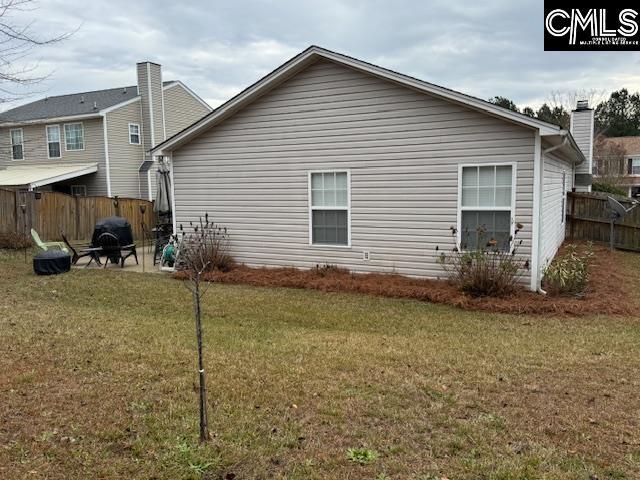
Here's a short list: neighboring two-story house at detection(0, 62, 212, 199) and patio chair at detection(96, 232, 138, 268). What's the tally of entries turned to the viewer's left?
0

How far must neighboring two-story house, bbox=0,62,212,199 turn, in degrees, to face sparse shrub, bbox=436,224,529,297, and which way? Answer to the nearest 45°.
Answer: approximately 135° to its right

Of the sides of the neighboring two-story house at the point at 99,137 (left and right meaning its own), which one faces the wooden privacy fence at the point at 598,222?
right

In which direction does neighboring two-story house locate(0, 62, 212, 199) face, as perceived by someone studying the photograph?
facing away from the viewer and to the right of the viewer

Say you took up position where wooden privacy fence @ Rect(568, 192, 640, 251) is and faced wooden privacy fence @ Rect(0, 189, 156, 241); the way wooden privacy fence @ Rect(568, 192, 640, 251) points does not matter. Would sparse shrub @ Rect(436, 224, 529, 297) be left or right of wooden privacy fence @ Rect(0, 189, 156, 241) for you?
left

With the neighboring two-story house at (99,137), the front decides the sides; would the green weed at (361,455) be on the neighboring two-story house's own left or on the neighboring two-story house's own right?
on the neighboring two-story house's own right

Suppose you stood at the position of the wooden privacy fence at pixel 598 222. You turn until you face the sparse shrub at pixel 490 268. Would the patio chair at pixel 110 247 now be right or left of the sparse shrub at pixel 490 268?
right

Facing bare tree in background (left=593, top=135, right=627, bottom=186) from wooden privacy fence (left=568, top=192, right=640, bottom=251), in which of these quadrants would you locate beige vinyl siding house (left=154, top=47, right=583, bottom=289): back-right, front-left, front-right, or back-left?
back-left

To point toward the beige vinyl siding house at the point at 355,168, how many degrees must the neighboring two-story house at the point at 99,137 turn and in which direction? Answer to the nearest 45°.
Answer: approximately 135° to its right
